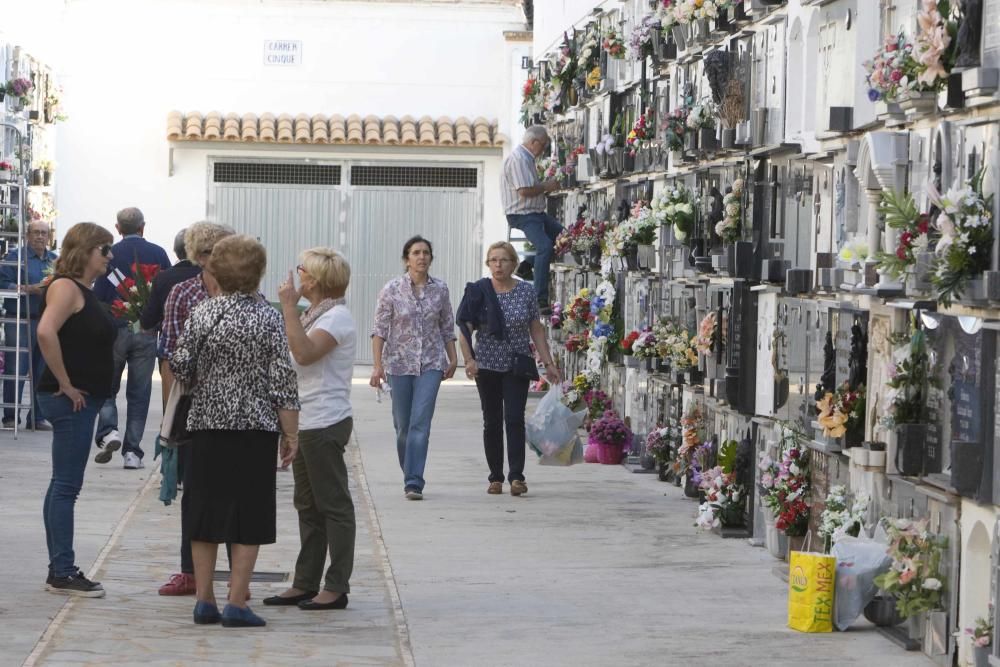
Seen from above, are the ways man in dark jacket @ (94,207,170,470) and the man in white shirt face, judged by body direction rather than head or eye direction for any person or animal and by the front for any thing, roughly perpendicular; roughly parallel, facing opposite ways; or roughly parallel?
roughly perpendicular

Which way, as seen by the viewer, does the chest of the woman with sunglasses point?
to the viewer's right

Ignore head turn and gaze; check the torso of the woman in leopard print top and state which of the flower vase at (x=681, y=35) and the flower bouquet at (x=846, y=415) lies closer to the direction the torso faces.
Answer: the flower vase

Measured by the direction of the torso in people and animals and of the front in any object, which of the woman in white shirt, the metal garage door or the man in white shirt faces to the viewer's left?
the woman in white shirt

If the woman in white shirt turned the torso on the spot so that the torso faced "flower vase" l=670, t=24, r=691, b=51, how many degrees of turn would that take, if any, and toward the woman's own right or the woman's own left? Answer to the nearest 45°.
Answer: approximately 135° to the woman's own right

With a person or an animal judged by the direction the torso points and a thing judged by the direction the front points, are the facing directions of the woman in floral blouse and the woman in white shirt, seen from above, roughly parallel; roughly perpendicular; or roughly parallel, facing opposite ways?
roughly perpendicular

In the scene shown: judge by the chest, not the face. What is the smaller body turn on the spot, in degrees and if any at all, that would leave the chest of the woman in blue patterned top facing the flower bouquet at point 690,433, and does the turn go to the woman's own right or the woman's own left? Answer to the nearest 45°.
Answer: approximately 90° to the woman's own left

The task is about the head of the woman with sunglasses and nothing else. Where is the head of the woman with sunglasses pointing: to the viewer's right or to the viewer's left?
to the viewer's right

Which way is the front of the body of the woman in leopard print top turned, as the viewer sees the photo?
away from the camera

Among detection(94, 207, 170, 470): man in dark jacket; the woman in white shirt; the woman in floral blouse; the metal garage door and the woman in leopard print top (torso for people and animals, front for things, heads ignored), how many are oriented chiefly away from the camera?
2

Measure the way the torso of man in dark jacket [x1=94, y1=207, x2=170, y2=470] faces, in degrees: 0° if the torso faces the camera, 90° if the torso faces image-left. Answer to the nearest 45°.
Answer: approximately 180°

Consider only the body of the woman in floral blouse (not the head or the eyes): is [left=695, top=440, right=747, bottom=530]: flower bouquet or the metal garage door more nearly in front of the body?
the flower bouquet

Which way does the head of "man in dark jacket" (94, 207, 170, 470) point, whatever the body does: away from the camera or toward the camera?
away from the camera
